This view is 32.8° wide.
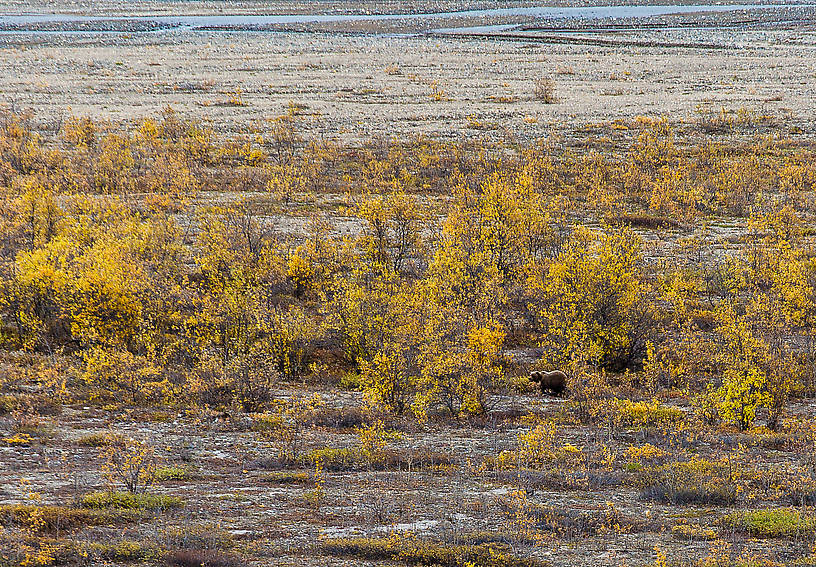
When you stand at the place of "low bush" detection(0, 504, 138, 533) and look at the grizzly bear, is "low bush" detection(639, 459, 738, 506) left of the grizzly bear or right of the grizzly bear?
right

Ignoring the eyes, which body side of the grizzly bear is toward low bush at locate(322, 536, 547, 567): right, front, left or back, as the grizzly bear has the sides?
left

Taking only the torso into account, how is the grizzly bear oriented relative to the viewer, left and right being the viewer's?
facing to the left of the viewer

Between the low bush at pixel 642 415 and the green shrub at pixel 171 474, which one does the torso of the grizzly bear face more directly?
the green shrub

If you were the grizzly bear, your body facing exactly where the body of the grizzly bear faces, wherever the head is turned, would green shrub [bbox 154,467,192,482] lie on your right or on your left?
on your left

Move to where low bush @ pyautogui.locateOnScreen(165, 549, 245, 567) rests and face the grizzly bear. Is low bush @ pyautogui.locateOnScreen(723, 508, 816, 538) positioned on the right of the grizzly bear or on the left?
right

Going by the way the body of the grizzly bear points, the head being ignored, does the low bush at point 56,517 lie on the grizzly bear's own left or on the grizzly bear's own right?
on the grizzly bear's own left
